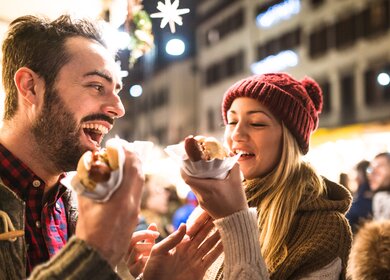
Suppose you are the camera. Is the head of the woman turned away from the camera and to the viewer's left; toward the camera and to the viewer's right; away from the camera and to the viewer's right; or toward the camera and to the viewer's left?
toward the camera and to the viewer's left

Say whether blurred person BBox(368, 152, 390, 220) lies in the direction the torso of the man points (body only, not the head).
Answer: no

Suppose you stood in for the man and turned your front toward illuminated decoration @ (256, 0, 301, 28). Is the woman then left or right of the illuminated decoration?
right

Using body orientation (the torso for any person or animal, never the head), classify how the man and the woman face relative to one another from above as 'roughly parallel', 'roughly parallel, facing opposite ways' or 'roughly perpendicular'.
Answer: roughly perpendicular

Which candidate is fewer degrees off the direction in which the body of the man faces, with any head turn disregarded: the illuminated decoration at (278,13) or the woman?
the woman

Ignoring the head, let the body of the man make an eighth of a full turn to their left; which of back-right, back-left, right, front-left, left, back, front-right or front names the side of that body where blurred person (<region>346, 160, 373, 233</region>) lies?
front-left

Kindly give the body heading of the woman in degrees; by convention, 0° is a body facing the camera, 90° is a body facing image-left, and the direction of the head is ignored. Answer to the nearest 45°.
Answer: approximately 45°

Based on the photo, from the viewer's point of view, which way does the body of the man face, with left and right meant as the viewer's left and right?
facing the viewer and to the right of the viewer

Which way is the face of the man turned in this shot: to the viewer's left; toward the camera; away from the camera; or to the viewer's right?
to the viewer's right

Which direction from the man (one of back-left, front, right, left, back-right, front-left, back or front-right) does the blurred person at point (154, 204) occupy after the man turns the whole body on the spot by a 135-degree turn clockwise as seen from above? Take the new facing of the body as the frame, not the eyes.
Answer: right

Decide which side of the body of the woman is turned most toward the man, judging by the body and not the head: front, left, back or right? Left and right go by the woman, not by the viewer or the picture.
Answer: front

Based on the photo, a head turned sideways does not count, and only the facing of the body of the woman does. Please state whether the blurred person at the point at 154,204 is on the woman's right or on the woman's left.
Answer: on the woman's right

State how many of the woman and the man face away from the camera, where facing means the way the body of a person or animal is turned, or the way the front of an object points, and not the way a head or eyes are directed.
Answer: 0
